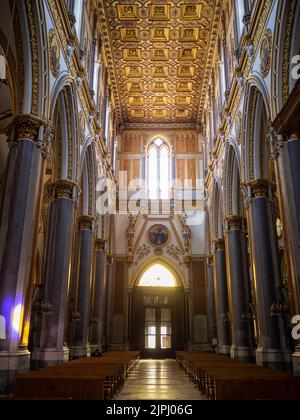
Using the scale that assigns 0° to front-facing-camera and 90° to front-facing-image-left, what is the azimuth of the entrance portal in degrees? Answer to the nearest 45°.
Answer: approximately 0°

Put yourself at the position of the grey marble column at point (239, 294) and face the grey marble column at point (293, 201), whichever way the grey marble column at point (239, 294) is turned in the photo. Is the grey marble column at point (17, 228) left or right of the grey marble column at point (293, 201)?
right

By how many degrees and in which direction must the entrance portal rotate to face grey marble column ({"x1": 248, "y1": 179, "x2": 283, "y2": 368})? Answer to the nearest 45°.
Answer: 0° — it already faces it

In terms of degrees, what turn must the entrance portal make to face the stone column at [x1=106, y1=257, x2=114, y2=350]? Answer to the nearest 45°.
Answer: approximately 45° to its right

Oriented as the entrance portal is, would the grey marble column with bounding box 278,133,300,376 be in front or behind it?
in front

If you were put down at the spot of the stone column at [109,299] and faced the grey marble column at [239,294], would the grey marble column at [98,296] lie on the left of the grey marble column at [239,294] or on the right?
right

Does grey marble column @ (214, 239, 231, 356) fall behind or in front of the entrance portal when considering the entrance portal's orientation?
in front
